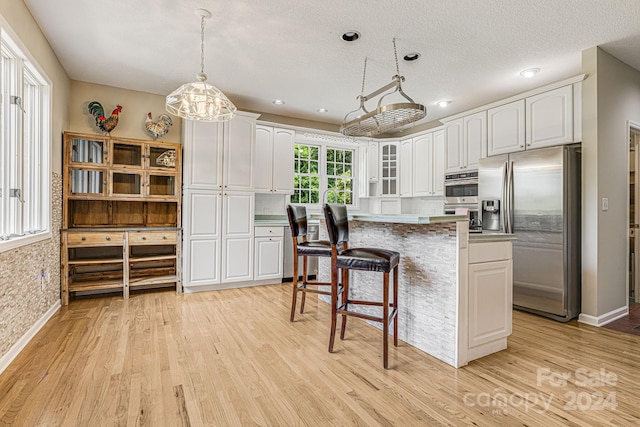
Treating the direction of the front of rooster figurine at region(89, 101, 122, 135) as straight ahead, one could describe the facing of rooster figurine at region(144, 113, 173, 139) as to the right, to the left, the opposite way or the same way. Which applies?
the opposite way

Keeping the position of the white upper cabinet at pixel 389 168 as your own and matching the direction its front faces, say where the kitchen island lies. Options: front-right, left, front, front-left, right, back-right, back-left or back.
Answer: front

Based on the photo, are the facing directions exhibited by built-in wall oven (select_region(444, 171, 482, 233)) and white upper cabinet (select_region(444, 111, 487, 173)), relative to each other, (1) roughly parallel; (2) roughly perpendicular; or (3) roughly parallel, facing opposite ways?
roughly parallel

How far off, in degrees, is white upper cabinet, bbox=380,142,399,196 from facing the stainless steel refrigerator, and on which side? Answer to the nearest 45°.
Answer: approximately 45° to its left

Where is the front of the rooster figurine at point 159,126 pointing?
to the viewer's left

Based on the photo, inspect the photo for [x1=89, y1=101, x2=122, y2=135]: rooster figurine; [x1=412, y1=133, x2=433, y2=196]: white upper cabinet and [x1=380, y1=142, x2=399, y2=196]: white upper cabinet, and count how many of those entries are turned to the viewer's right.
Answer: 1

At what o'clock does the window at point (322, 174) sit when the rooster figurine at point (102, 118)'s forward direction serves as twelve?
The window is roughly at 12 o'clock from the rooster figurine.

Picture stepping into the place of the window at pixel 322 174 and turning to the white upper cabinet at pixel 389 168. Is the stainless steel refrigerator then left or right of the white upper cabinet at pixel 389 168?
right

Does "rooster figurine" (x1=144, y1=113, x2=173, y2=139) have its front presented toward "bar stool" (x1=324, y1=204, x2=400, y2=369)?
no

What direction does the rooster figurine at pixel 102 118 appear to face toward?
to the viewer's right

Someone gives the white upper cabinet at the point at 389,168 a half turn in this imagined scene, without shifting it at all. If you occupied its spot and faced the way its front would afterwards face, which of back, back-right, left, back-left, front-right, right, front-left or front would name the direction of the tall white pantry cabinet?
back-left

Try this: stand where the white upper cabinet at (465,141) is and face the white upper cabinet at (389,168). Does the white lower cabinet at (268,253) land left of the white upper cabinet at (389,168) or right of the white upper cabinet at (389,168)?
left

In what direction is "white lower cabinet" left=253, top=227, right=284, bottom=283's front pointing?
toward the camera

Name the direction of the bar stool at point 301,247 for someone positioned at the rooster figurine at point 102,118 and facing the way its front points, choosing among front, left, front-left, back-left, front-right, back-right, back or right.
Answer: front-right

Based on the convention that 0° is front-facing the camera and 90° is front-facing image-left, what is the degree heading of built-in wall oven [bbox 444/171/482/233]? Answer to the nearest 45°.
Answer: approximately 45°

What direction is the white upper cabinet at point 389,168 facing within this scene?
toward the camera

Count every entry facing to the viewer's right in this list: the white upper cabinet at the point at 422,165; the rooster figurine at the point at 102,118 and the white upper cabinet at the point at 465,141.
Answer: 1

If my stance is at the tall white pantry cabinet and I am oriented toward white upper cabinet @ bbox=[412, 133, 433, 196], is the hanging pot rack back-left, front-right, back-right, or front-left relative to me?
front-right

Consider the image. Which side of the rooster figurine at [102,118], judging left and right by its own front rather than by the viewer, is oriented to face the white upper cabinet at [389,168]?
front

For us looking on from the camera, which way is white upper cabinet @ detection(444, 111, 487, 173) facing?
facing the viewer and to the left of the viewer
